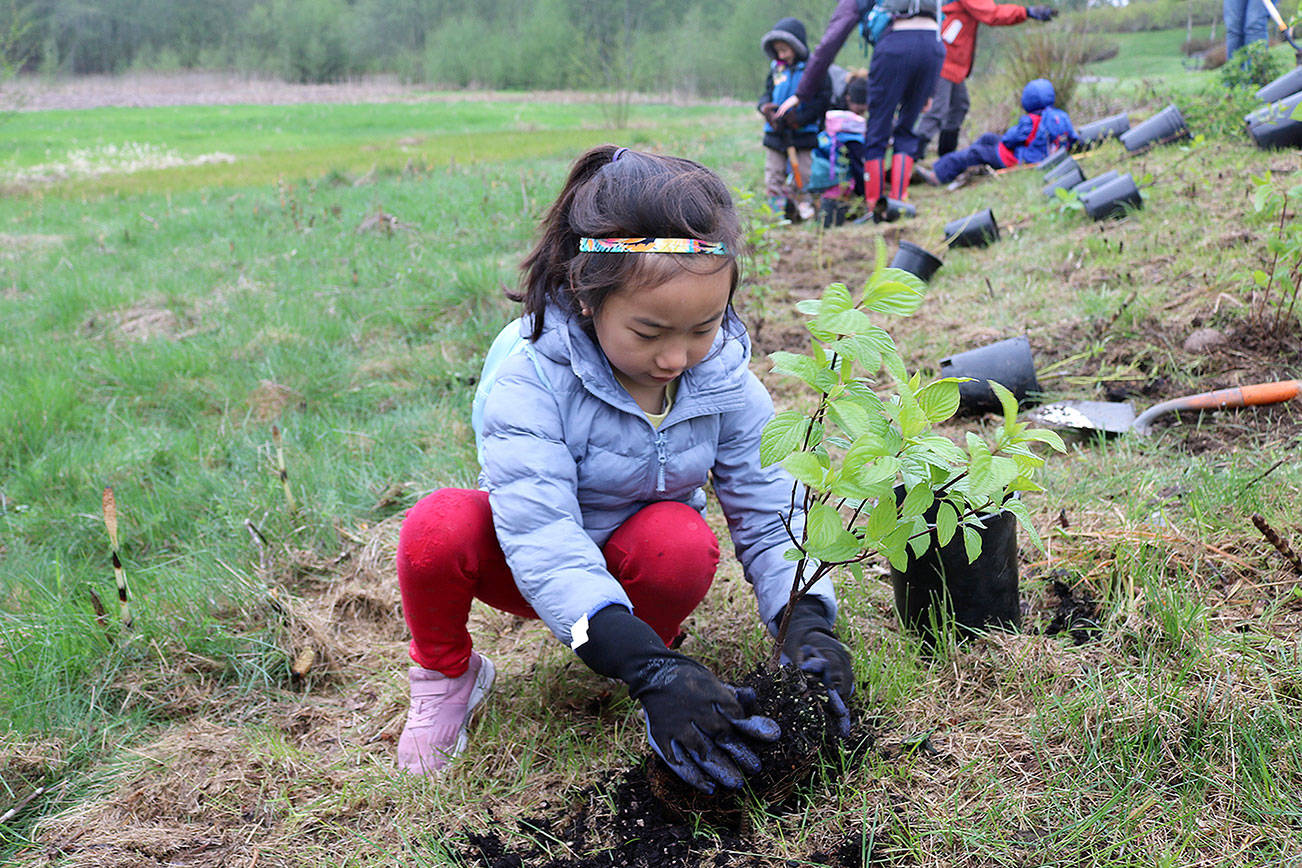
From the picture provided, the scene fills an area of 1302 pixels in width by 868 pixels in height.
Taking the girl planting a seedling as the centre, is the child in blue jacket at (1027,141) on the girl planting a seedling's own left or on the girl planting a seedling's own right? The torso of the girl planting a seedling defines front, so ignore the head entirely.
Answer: on the girl planting a seedling's own left

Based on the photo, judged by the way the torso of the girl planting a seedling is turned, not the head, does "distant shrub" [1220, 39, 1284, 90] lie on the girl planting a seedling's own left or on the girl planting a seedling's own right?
on the girl planting a seedling's own left

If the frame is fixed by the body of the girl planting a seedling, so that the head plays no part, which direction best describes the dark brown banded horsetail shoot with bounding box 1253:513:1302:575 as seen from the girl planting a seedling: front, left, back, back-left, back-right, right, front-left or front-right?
front-left

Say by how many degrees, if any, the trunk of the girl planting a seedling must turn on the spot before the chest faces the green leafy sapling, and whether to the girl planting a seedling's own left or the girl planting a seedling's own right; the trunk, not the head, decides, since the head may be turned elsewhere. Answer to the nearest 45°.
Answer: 0° — they already face it

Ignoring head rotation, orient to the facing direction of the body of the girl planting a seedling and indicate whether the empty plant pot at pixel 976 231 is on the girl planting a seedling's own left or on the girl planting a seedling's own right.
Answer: on the girl planting a seedling's own left

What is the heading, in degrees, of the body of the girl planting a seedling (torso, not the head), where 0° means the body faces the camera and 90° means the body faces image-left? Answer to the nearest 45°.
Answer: approximately 315°

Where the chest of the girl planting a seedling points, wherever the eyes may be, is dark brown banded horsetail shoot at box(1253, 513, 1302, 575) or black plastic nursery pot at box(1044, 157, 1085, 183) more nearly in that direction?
the dark brown banded horsetail shoot

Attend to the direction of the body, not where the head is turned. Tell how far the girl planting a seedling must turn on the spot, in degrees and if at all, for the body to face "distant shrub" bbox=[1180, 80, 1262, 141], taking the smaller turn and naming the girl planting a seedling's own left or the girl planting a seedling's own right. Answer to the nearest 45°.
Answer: approximately 90° to the girl planting a seedling's own left

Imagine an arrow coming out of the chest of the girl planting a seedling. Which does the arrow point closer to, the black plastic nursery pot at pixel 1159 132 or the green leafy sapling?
the green leafy sapling

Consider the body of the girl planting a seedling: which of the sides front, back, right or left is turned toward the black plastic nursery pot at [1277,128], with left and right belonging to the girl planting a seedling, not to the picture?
left
